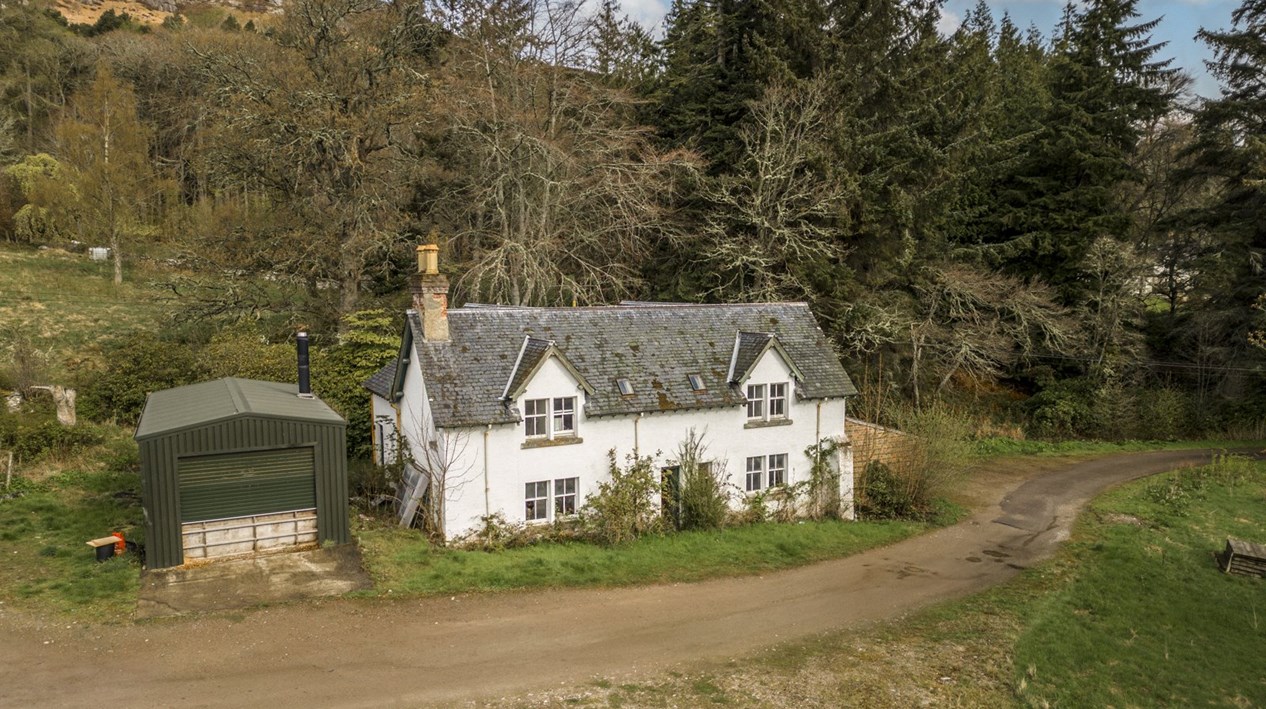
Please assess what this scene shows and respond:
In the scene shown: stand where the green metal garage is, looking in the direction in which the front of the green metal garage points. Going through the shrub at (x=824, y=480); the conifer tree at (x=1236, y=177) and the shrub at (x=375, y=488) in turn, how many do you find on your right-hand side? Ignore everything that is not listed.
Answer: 0

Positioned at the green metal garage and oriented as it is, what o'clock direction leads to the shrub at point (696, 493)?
The shrub is roughly at 9 o'clock from the green metal garage.

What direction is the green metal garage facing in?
toward the camera

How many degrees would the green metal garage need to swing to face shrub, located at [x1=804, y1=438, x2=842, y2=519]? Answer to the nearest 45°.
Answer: approximately 90° to its left

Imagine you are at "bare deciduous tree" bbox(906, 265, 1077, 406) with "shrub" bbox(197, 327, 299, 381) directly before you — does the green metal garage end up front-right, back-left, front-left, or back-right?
front-left

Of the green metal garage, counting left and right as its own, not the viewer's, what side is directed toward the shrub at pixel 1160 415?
left

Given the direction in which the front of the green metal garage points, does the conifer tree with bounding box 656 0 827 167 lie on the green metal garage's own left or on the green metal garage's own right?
on the green metal garage's own left

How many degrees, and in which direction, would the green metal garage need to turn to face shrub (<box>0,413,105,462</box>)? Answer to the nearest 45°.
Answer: approximately 135° to its right

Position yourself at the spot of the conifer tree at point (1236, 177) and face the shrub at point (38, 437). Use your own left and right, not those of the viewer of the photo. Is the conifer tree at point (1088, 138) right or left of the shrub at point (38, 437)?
right

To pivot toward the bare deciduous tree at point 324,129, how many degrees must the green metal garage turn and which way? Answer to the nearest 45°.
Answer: approximately 180°

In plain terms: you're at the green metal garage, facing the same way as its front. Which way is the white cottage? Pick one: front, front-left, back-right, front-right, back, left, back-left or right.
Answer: left

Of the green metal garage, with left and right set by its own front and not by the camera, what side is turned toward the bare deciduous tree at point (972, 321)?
left

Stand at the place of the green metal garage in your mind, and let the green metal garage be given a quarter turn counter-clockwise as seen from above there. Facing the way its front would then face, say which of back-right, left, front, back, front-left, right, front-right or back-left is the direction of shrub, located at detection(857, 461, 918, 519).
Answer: front

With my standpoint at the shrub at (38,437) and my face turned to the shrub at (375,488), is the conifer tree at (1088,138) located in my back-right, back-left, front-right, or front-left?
front-left

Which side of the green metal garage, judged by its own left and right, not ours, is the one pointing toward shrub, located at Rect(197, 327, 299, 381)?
back
